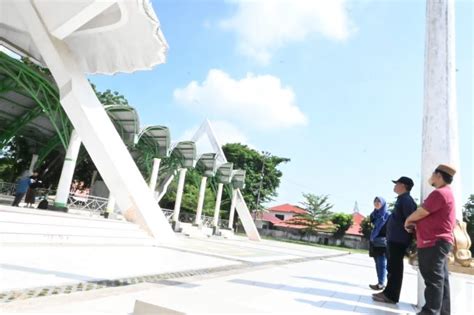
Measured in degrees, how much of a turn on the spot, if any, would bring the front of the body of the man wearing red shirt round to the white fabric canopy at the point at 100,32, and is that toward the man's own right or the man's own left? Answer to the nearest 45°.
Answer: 0° — they already face it

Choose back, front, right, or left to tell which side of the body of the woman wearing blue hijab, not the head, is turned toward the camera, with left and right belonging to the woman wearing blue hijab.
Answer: left

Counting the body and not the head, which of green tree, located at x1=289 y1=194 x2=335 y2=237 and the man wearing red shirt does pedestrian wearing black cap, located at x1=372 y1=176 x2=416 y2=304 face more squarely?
the green tree

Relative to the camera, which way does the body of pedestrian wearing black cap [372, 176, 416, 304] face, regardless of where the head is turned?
to the viewer's left

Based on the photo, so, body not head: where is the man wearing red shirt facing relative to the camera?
to the viewer's left

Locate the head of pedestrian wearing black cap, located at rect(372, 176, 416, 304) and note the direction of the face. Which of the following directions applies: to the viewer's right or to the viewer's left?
to the viewer's left

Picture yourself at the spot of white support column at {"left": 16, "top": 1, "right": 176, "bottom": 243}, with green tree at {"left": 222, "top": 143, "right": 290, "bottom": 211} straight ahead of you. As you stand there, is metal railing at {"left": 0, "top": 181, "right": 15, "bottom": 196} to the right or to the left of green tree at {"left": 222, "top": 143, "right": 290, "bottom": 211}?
left

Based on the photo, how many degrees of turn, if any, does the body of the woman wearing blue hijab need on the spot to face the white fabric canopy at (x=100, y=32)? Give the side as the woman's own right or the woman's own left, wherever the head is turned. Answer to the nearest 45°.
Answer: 0° — they already face it

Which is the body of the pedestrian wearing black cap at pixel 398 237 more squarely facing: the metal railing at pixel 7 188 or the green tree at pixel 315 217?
the metal railing

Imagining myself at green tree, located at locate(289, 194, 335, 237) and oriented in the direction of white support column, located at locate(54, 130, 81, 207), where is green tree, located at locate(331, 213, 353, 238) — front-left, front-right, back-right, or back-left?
back-left
